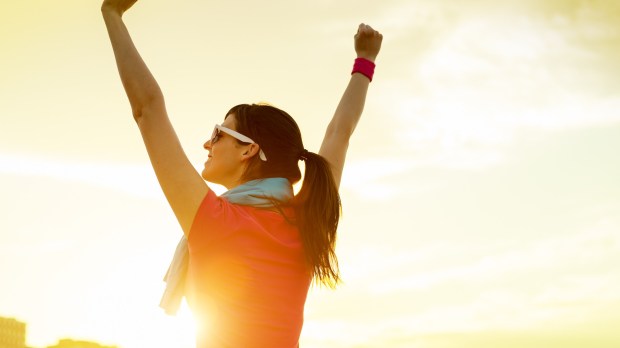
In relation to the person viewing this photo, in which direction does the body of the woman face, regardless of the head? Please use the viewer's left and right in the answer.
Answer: facing away from the viewer and to the left of the viewer

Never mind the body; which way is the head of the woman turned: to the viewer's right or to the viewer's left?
to the viewer's left
